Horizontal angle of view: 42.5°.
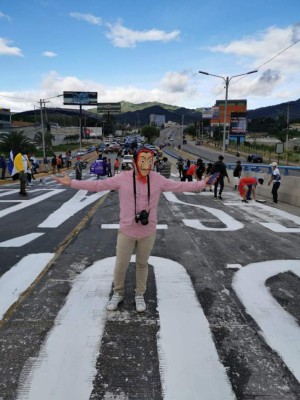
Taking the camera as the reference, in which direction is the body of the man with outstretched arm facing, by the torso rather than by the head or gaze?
toward the camera
